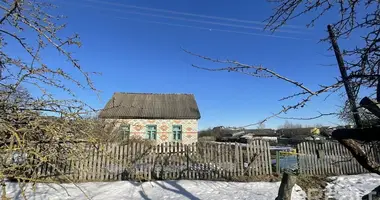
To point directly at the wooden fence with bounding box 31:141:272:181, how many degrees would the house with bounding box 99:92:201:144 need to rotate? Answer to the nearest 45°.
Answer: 0° — it already faces it

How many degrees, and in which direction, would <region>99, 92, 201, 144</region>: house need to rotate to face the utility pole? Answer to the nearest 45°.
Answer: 0° — it already faces it

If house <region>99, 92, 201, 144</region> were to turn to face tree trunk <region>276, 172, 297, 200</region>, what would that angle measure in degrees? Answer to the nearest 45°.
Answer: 0° — it already faces it

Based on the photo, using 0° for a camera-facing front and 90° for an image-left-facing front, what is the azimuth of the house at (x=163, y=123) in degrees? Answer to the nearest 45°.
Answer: approximately 0°

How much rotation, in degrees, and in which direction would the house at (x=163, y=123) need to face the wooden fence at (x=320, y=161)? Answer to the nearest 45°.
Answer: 0° — it already faces it

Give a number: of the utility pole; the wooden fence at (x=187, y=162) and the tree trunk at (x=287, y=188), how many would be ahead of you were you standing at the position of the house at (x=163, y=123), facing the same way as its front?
3
